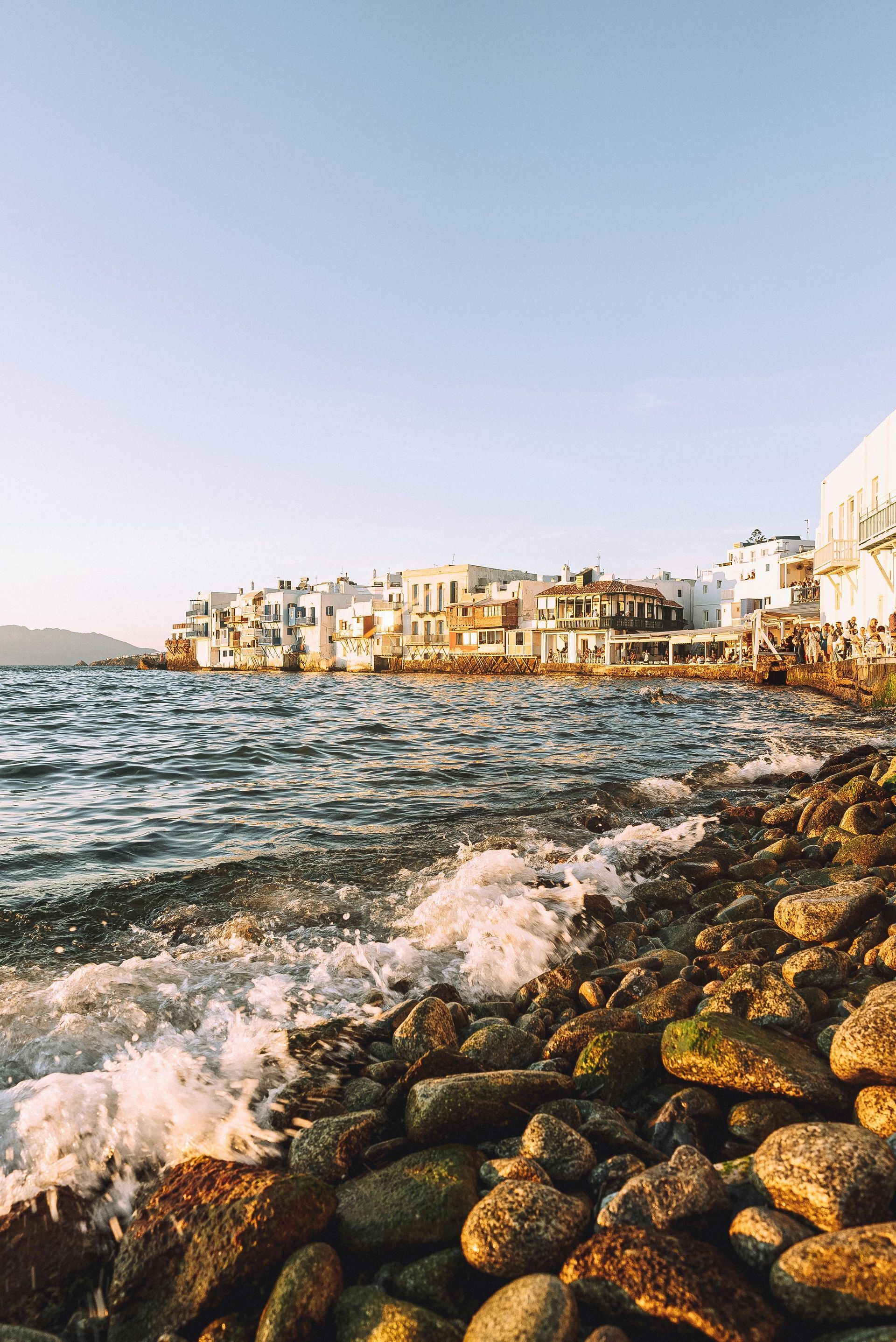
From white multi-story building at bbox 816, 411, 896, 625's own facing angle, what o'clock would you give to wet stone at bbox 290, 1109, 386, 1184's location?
The wet stone is roughly at 9 o'clock from the white multi-story building.

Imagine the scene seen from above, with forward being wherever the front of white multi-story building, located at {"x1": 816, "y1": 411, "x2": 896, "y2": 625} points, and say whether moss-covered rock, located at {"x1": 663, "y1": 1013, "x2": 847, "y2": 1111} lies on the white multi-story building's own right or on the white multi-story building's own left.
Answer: on the white multi-story building's own left

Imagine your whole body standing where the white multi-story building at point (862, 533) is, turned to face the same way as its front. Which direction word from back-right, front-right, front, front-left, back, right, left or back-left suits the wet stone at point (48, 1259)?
left

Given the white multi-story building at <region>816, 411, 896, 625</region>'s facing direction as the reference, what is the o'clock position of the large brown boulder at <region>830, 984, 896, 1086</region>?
The large brown boulder is roughly at 9 o'clock from the white multi-story building.

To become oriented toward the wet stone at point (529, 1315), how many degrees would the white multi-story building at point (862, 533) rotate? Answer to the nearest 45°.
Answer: approximately 90° to its left

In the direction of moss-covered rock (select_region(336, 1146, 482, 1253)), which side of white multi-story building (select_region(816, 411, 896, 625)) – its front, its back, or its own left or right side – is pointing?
left

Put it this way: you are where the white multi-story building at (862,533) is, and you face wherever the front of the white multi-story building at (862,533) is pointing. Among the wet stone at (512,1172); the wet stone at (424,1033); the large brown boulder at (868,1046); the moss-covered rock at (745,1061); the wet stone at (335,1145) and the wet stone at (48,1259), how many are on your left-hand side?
6

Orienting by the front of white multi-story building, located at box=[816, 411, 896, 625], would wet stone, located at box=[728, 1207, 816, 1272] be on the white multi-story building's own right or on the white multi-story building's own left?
on the white multi-story building's own left

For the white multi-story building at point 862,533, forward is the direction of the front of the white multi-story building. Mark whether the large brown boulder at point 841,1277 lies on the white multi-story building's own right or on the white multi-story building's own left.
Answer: on the white multi-story building's own left

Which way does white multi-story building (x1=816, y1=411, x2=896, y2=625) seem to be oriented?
to the viewer's left

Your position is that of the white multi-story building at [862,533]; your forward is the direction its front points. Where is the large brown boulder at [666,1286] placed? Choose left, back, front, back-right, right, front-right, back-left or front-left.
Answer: left

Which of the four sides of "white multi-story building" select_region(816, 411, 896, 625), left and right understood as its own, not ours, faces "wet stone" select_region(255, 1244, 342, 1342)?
left

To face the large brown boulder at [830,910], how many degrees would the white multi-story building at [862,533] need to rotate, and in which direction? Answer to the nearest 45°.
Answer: approximately 90° to its left

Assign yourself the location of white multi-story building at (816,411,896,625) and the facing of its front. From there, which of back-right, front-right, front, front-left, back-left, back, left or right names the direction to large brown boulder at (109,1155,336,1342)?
left

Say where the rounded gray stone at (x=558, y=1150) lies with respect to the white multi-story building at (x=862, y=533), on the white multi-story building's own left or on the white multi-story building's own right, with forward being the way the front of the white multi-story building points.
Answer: on the white multi-story building's own left
